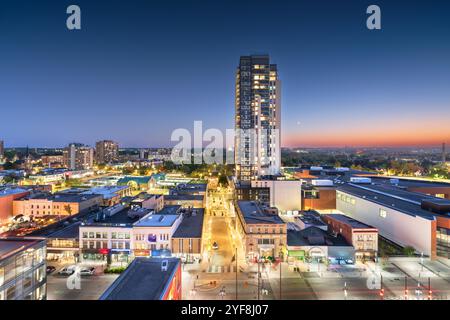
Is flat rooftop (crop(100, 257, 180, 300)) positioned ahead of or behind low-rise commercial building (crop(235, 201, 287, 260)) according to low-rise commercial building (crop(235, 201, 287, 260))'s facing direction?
ahead

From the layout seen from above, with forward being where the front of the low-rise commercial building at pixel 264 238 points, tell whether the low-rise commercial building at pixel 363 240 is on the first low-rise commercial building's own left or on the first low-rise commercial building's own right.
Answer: on the first low-rise commercial building's own left

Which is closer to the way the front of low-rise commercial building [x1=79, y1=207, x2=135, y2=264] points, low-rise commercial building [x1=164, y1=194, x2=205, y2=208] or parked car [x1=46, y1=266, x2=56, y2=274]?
the parked car

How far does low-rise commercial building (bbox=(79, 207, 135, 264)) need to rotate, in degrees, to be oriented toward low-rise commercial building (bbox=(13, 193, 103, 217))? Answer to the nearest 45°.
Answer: approximately 180°

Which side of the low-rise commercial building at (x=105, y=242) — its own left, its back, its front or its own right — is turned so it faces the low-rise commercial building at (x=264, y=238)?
left

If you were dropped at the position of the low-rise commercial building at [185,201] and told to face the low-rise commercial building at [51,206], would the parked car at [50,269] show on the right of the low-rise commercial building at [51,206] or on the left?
left

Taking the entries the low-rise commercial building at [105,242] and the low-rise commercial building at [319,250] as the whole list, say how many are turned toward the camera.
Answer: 2

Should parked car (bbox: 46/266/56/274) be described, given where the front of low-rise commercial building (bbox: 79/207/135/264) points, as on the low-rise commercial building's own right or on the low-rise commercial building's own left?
on the low-rise commercial building's own right

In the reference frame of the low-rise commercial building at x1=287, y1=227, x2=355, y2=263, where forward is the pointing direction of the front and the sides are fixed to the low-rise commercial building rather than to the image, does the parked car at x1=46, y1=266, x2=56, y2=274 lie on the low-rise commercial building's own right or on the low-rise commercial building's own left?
on the low-rise commercial building's own right
